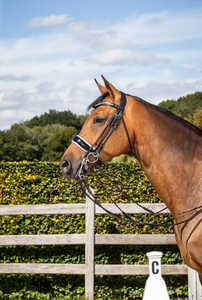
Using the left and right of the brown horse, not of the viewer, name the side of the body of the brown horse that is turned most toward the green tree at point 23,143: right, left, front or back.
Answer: right

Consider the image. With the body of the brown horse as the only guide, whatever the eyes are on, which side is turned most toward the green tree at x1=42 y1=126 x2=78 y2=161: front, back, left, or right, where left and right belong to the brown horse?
right

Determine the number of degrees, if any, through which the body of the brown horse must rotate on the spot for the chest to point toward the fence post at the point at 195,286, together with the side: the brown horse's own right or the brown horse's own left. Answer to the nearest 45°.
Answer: approximately 90° to the brown horse's own right

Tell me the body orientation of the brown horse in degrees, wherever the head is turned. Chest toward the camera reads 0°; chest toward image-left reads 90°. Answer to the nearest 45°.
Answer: approximately 90°

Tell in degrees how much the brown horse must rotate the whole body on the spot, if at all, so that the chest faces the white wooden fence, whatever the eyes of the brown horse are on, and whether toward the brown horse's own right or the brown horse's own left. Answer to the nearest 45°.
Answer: approximately 90° to the brown horse's own right
